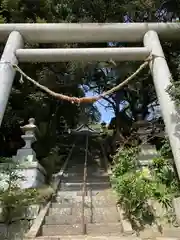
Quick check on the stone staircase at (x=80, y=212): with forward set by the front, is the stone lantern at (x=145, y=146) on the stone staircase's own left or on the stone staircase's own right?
on the stone staircase's own left

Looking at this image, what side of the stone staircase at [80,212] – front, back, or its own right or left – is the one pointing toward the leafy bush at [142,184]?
left

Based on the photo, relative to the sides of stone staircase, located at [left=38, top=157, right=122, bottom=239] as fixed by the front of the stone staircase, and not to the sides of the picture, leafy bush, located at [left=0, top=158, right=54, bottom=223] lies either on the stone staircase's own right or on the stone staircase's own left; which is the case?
on the stone staircase's own right

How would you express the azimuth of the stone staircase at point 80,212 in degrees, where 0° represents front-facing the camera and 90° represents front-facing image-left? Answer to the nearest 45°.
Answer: approximately 0°

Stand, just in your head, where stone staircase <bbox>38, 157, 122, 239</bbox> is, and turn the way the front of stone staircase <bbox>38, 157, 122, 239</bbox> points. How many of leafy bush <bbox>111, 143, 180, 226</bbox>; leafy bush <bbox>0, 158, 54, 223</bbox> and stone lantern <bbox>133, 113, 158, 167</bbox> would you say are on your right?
1

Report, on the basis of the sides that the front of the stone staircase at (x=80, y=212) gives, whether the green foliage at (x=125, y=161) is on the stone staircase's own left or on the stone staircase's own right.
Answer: on the stone staircase's own left
